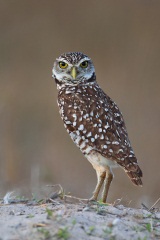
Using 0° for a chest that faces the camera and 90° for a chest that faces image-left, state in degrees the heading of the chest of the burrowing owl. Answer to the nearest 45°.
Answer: approximately 90°
